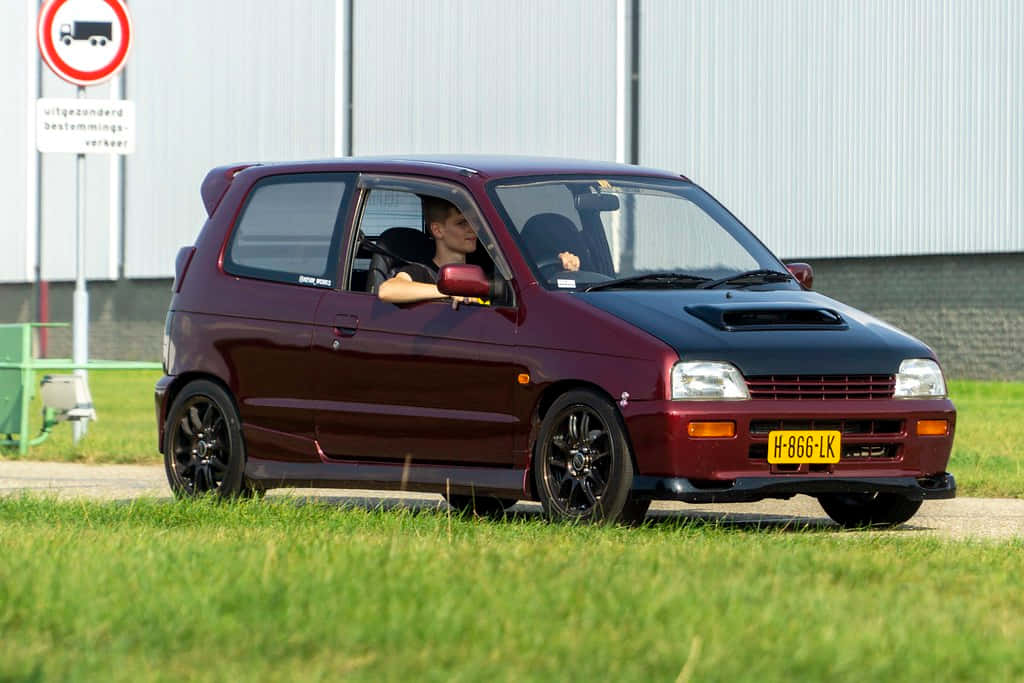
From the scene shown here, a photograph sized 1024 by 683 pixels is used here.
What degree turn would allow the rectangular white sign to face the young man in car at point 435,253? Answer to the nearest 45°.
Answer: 0° — it already faces them

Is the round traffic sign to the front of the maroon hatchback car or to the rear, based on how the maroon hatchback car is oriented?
to the rear

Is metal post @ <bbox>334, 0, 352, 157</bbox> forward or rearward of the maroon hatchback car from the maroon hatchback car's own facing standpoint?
rearward

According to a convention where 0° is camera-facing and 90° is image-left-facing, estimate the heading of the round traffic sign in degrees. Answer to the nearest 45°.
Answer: approximately 0°

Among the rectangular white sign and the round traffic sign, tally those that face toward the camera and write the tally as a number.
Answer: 2

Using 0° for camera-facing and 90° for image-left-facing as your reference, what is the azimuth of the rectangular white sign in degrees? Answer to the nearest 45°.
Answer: approximately 0°
